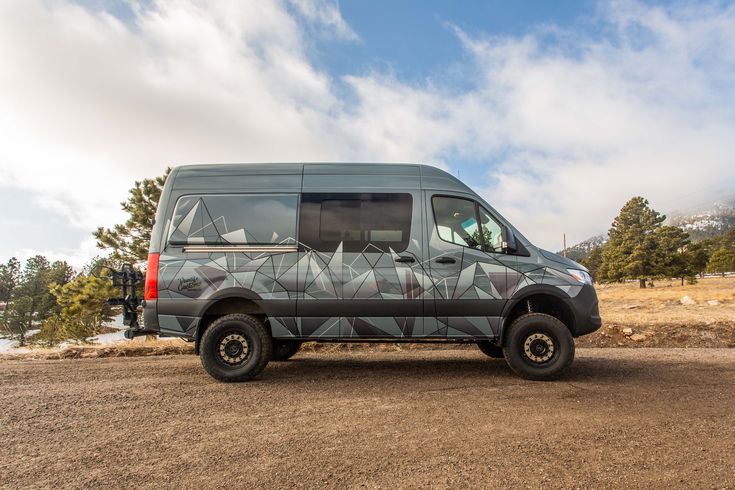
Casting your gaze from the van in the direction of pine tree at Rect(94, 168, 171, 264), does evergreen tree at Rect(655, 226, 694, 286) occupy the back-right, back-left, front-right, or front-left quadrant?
front-right

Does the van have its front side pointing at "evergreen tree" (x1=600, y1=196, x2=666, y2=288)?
no

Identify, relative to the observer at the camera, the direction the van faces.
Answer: facing to the right of the viewer

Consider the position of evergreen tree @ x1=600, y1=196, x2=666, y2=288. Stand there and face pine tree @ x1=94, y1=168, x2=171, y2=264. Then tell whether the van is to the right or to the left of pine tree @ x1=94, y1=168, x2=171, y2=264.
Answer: left

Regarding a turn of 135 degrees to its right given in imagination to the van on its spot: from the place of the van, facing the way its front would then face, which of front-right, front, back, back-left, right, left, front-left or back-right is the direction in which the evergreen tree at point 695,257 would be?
back

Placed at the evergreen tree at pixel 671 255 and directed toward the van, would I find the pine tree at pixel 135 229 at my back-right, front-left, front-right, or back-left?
front-right

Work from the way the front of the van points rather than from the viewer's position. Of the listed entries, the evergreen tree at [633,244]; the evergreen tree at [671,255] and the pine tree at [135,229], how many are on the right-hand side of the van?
0

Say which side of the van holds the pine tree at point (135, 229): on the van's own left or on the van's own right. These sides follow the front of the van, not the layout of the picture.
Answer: on the van's own left

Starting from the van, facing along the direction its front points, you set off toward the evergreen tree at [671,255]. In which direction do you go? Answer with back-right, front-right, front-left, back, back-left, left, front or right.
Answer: front-left

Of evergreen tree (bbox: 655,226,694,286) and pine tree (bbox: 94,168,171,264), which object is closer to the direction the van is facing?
the evergreen tree
